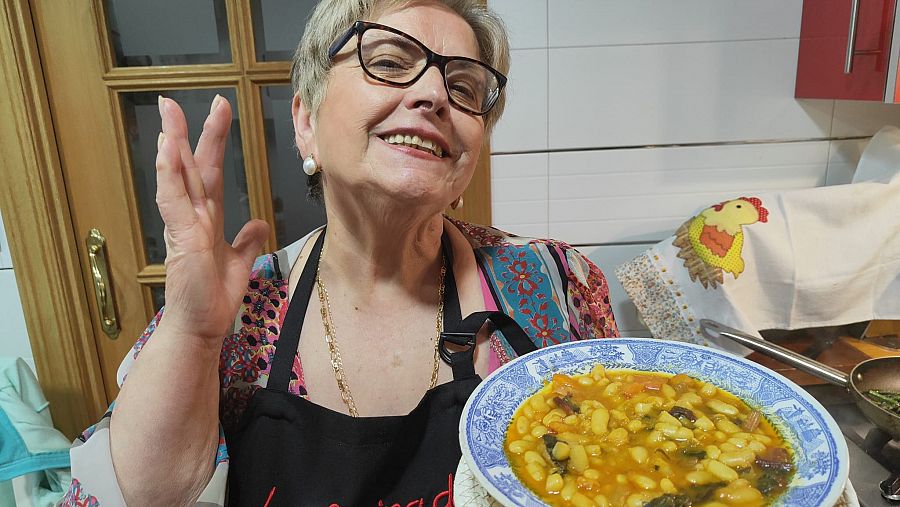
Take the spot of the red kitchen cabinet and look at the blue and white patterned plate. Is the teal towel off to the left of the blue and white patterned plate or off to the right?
right

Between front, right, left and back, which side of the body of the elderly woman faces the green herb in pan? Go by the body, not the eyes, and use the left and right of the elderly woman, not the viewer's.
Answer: left

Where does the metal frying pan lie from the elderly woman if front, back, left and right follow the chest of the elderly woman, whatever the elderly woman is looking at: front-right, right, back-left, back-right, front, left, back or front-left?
left

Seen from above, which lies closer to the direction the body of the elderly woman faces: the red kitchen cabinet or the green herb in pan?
the green herb in pan

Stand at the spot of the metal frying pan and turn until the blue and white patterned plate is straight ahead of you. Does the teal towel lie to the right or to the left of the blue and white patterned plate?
right

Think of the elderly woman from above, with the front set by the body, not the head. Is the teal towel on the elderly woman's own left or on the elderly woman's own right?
on the elderly woman's own right

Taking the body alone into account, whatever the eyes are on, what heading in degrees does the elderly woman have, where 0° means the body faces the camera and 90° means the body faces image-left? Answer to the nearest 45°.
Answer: approximately 0°
